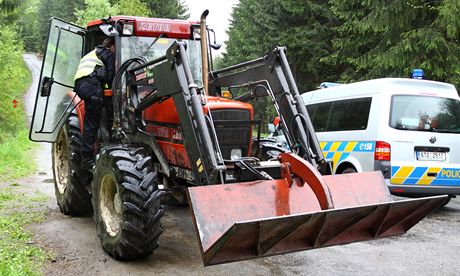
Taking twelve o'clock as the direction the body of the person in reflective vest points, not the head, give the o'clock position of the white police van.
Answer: The white police van is roughly at 12 o'clock from the person in reflective vest.

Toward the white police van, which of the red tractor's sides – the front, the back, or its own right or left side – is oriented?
left

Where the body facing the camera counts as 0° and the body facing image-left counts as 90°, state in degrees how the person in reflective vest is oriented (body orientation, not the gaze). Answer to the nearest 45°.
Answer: approximately 270°

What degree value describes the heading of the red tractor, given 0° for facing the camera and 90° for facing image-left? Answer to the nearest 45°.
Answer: approximately 315°

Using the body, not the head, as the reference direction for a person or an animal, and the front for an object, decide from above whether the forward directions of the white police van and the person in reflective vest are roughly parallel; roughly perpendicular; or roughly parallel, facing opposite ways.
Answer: roughly perpendicular

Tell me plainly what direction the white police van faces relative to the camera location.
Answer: facing away from the viewer and to the left of the viewer
